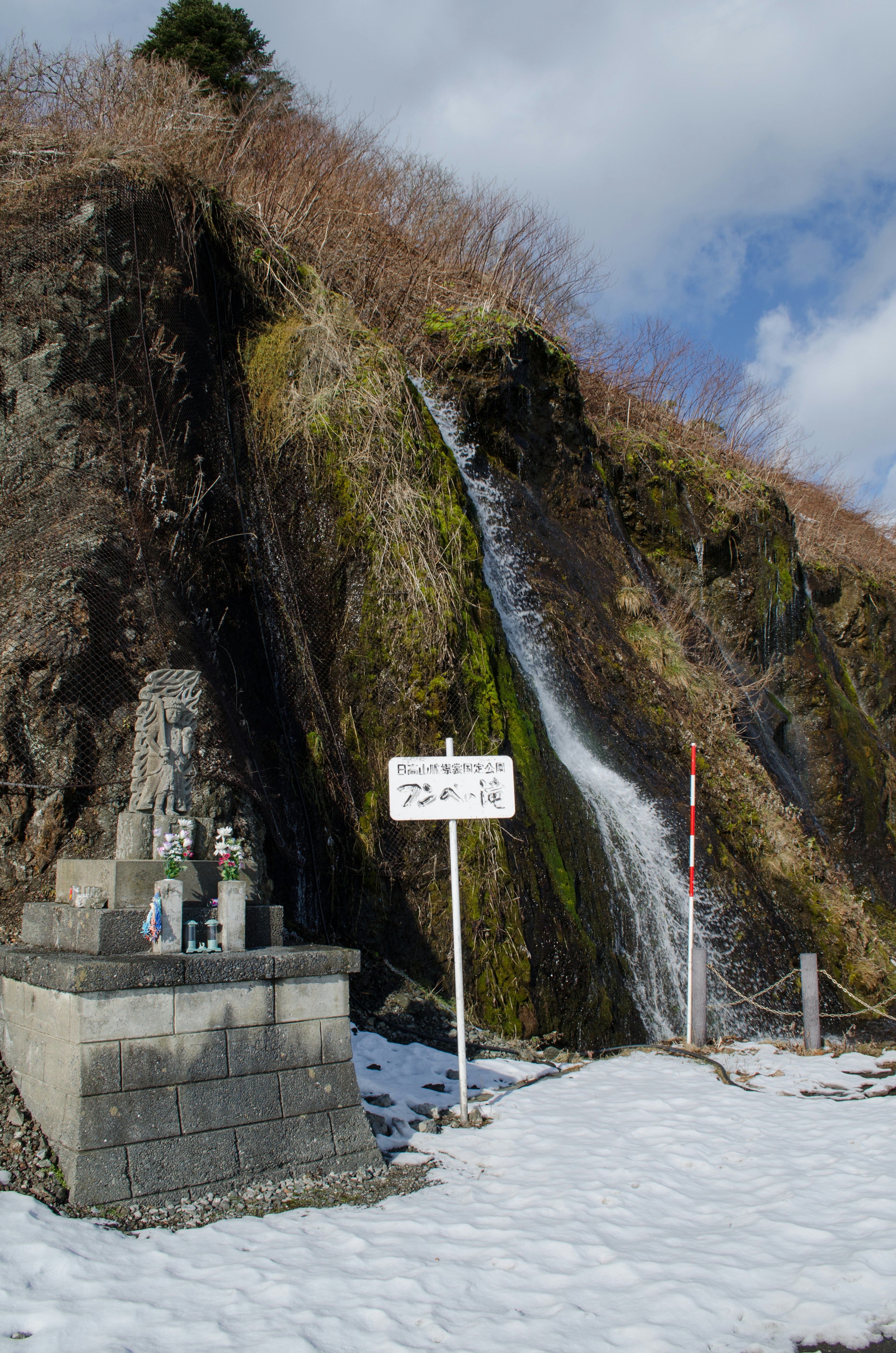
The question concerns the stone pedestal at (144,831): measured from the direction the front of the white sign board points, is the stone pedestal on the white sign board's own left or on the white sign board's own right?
on the white sign board's own right

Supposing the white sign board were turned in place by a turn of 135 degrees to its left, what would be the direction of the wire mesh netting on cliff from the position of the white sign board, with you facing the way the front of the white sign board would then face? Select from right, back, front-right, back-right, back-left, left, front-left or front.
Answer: left

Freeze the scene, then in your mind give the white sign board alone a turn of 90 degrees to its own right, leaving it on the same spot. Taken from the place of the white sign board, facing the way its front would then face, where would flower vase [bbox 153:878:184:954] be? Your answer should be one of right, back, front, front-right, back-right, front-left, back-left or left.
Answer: front-left

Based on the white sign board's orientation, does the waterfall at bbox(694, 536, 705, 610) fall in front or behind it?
behind

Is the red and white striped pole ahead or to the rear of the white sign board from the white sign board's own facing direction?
to the rear

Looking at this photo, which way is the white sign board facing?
toward the camera

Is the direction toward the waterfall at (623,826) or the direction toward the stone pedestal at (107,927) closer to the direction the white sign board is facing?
the stone pedestal

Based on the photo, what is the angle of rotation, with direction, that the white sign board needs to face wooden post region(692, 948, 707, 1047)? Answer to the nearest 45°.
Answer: approximately 135° to its left

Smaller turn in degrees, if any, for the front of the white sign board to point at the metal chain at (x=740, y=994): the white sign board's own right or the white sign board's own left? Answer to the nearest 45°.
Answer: approximately 135° to the white sign board's own left

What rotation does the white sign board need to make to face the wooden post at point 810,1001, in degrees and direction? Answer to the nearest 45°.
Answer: approximately 135° to its left
